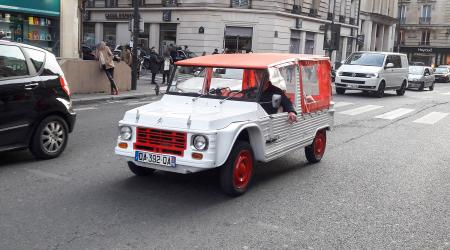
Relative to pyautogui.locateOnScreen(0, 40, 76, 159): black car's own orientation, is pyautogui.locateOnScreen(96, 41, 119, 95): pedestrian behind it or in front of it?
behind

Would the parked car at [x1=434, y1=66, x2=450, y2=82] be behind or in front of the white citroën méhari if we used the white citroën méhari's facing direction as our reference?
behind

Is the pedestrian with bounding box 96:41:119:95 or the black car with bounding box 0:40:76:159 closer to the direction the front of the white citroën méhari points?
the black car

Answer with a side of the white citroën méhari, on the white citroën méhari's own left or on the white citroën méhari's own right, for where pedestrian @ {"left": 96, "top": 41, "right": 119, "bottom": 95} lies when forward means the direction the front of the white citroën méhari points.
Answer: on the white citroën méhari's own right

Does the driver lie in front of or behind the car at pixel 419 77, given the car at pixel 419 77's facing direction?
in front

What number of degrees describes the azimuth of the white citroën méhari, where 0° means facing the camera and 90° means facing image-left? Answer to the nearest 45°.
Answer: approximately 45°

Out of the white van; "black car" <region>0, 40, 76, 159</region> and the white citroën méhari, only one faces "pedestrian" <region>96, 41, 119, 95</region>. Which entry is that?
the white van

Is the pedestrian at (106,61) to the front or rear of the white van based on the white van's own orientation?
to the front

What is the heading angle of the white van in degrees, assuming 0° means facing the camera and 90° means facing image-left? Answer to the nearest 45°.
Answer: approximately 45°
